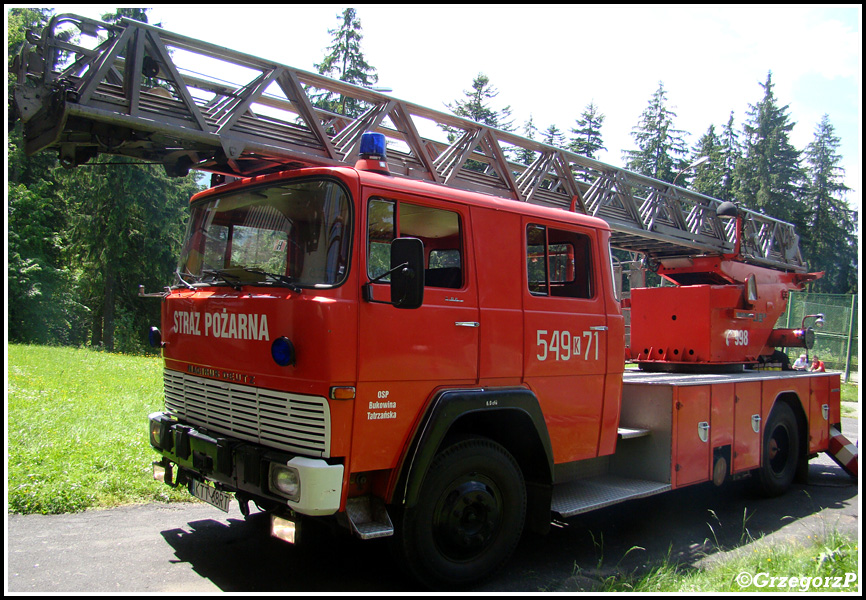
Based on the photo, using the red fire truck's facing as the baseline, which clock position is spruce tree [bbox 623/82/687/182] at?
The spruce tree is roughly at 5 o'clock from the red fire truck.

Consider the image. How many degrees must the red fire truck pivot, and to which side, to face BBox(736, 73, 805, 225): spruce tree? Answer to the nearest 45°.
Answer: approximately 180°

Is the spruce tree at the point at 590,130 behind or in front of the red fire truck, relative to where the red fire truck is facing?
behind

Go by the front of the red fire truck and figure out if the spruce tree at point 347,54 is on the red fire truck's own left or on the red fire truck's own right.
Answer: on the red fire truck's own right

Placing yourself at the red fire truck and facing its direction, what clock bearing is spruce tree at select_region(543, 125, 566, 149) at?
The spruce tree is roughly at 5 o'clock from the red fire truck.

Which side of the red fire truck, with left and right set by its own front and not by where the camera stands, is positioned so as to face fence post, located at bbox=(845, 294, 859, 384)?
back

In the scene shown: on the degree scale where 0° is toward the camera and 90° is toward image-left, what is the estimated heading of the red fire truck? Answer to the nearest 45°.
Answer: approximately 45°

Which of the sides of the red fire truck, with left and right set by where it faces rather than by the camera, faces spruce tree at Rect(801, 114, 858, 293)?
back
